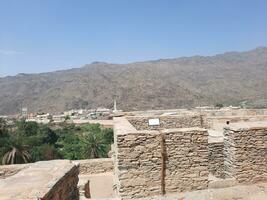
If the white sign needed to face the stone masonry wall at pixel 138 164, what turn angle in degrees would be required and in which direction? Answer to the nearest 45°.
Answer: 0° — it already faces it

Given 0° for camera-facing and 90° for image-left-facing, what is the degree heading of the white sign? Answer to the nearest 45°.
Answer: approximately 0°

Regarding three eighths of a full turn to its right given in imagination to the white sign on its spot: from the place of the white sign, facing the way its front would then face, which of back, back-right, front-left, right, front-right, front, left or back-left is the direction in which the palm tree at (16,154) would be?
front

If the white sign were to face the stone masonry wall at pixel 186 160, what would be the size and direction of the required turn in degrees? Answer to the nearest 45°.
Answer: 0° — it already faces it

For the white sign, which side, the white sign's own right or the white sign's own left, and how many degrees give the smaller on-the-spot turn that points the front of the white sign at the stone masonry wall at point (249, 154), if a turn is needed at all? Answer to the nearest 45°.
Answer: approximately 45° to the white sign's own left
